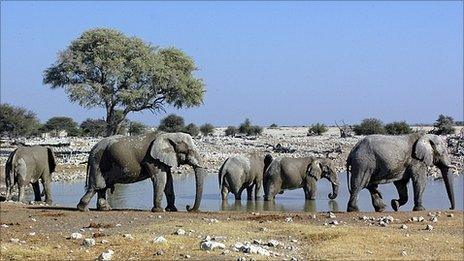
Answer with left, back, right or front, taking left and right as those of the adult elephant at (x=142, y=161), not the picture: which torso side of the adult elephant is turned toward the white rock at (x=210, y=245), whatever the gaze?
right

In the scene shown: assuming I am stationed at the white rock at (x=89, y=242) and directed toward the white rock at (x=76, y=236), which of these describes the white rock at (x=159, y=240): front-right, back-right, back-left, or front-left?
back-right

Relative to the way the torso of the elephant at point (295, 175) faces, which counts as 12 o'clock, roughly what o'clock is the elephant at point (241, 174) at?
the elephant at point (241, 174) is roughly at 6 o'clock from the elephant at point (295, 175).

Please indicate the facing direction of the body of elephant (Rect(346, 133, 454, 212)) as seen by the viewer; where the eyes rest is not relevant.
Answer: to the viewer's right

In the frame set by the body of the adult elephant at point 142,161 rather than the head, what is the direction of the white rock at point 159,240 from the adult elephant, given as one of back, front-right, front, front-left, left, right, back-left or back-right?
right

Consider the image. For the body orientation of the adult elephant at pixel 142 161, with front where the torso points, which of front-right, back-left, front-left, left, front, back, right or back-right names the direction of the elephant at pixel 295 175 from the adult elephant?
front-left

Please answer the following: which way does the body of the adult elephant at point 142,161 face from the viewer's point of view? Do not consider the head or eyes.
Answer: to the viewer's right

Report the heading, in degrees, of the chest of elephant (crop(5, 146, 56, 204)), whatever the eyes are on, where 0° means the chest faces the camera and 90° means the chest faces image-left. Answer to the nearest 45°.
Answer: approximately 225°

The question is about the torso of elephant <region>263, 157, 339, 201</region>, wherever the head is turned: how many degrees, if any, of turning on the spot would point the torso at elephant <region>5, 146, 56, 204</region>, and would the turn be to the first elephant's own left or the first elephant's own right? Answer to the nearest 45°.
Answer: approximately 180°

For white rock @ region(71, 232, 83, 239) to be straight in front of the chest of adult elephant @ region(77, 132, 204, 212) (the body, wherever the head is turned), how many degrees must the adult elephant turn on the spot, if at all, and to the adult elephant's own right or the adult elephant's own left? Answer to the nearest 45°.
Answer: approximately 90° to the adult elephant's own right

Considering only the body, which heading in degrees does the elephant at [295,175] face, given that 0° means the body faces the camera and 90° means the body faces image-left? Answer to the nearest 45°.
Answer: approximately 270°

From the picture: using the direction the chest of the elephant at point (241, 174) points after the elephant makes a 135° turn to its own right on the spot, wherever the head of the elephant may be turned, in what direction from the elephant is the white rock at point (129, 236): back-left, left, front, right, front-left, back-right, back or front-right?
front

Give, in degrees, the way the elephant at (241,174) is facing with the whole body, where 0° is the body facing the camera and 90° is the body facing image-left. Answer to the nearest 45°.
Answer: approximately 225°

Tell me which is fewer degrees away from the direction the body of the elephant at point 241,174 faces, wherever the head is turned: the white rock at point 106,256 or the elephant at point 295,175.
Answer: the elephant
